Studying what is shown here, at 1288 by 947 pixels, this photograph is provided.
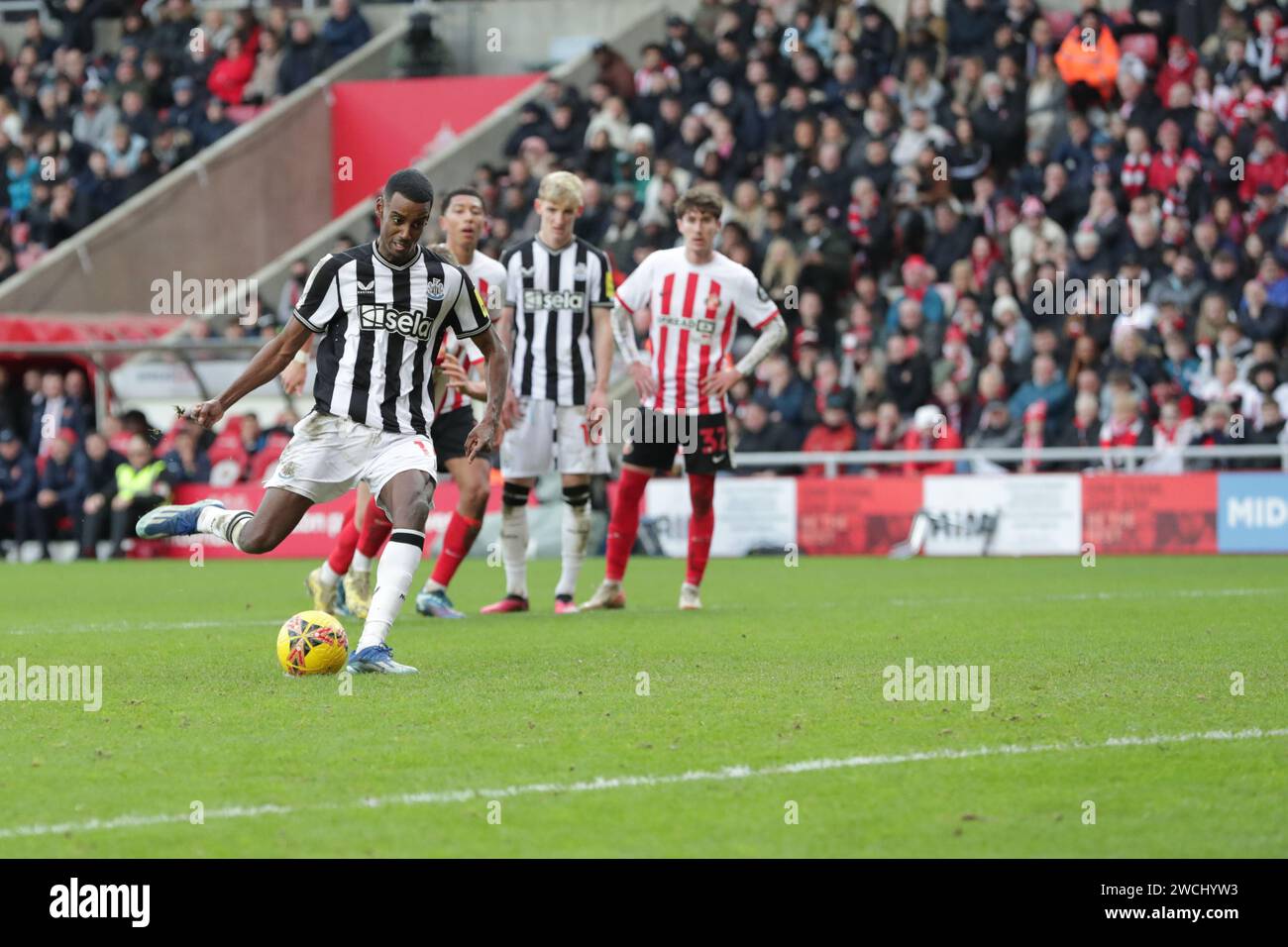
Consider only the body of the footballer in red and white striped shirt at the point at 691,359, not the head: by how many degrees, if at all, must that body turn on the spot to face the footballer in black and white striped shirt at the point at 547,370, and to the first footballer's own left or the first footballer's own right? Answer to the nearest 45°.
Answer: approximately 90° to the first footballer's own right

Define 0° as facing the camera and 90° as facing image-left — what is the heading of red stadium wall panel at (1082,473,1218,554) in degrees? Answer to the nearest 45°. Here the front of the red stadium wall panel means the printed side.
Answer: approximately 0°

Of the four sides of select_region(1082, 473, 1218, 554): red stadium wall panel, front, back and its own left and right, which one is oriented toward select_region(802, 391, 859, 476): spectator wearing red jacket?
right
